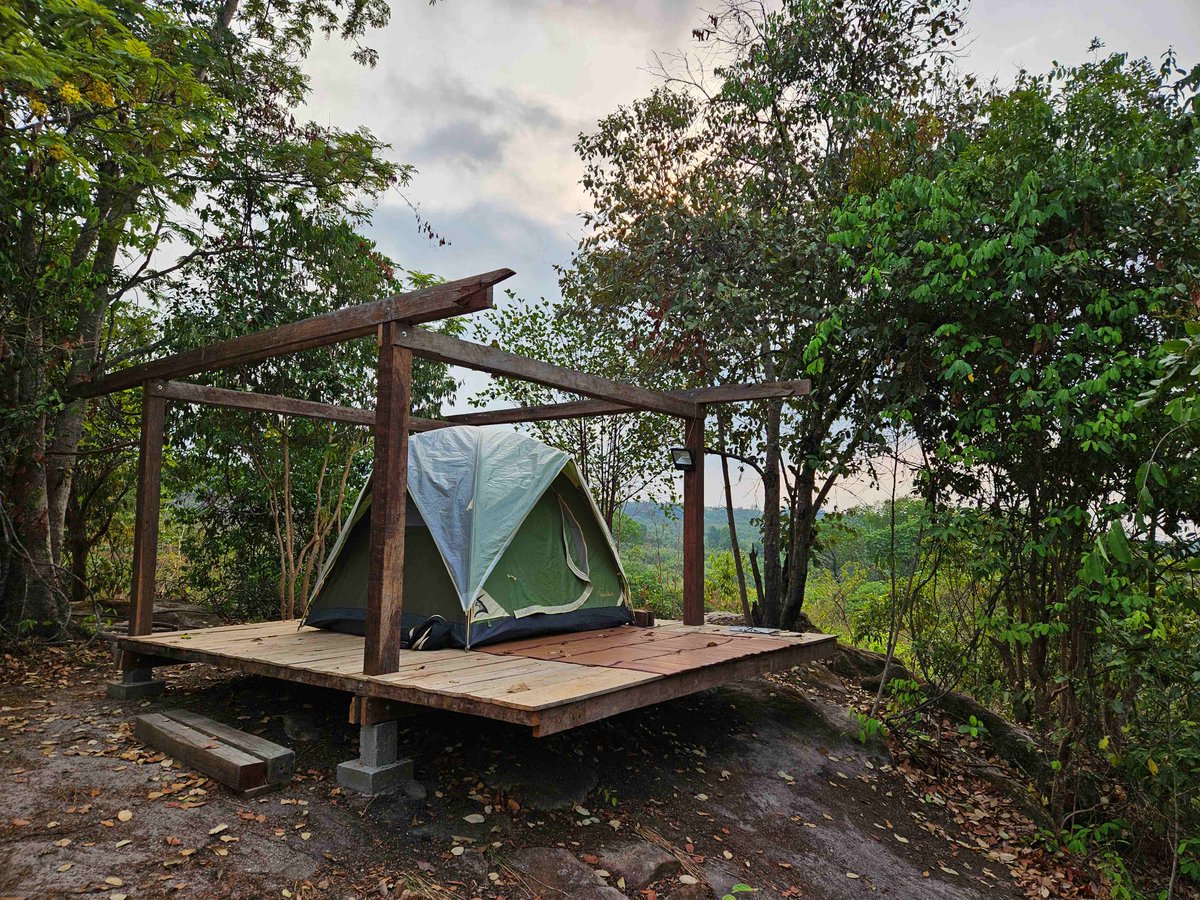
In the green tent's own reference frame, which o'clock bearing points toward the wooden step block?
The wooden step block is roughly at 3 o'clock from the green tent.

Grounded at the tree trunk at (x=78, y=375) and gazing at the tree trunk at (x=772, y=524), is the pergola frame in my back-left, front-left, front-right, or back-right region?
front-right

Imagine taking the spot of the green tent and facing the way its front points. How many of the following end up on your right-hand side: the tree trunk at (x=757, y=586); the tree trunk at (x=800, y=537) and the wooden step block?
1

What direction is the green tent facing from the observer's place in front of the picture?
facing the viewer and to the right of the viewer

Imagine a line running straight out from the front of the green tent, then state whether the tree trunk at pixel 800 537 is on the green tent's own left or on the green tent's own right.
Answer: on the green tent's own left

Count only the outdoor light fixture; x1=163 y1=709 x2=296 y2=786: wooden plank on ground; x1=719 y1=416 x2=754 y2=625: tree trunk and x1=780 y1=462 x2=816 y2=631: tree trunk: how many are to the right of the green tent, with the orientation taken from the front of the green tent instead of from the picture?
1

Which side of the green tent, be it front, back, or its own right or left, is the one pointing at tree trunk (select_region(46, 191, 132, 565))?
back

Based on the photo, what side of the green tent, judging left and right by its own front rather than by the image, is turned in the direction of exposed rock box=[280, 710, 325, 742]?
right

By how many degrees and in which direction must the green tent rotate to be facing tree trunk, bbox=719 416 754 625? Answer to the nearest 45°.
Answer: approximately 90° to its left
